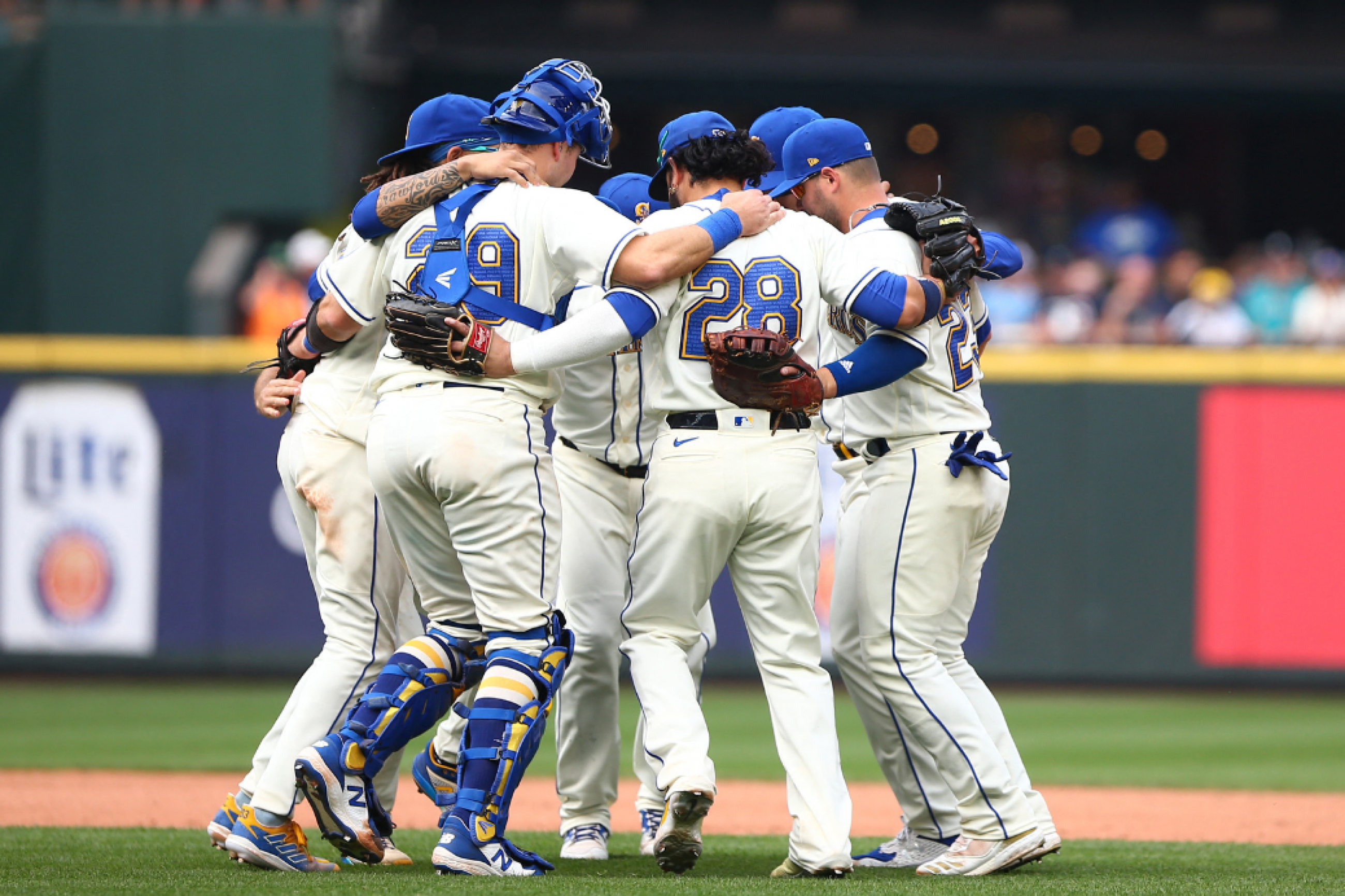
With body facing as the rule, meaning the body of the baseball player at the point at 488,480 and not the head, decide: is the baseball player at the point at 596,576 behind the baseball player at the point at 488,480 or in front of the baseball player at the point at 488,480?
in front

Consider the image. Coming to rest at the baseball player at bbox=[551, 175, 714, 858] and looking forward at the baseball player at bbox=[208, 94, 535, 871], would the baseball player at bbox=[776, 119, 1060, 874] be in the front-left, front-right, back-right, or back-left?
back-left

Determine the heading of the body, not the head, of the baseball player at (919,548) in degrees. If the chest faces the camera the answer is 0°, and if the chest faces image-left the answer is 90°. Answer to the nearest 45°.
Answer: approximately 90°

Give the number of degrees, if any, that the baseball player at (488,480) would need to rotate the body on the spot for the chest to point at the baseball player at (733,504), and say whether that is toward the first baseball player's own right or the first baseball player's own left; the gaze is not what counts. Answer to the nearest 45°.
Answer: approximately 45° to the first baseball player's own right

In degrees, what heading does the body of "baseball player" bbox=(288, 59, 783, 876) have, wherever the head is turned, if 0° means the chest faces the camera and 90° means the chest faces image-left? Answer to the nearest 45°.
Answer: approximately 225°

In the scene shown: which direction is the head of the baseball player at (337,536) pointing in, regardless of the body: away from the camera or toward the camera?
away from the camera

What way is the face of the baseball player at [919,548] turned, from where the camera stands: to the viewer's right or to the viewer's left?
to the viewer's left

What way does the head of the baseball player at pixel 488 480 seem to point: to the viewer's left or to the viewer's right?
to the viewer's right

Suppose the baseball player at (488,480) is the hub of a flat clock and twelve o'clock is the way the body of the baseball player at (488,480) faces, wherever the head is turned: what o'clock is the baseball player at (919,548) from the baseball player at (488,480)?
the baseball player at (919,548) is roughly at 1 o'clock from the baseball player at (488,480).

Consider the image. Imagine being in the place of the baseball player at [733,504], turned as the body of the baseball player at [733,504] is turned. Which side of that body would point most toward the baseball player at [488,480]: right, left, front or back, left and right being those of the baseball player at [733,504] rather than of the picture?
left

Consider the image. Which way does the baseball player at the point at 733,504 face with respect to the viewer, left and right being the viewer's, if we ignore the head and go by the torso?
facing away from the viewer
